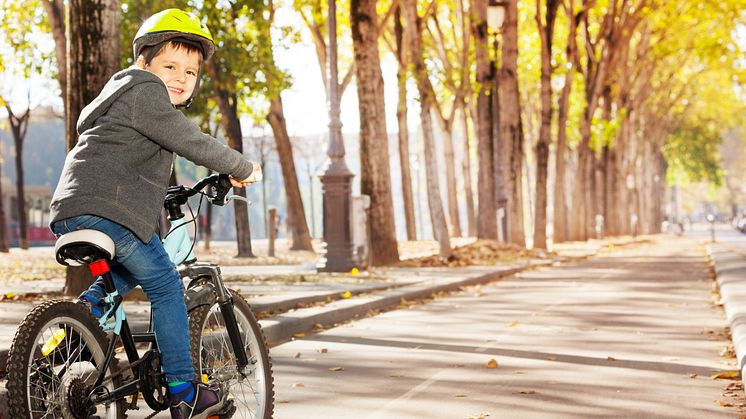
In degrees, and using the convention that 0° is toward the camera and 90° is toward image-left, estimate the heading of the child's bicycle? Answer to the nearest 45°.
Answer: approximately 225°

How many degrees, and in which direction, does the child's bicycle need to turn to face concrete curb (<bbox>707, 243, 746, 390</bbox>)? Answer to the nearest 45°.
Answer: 0° — it already faces it

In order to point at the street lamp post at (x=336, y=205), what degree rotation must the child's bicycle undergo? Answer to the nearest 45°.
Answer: approximately 45° to its left
